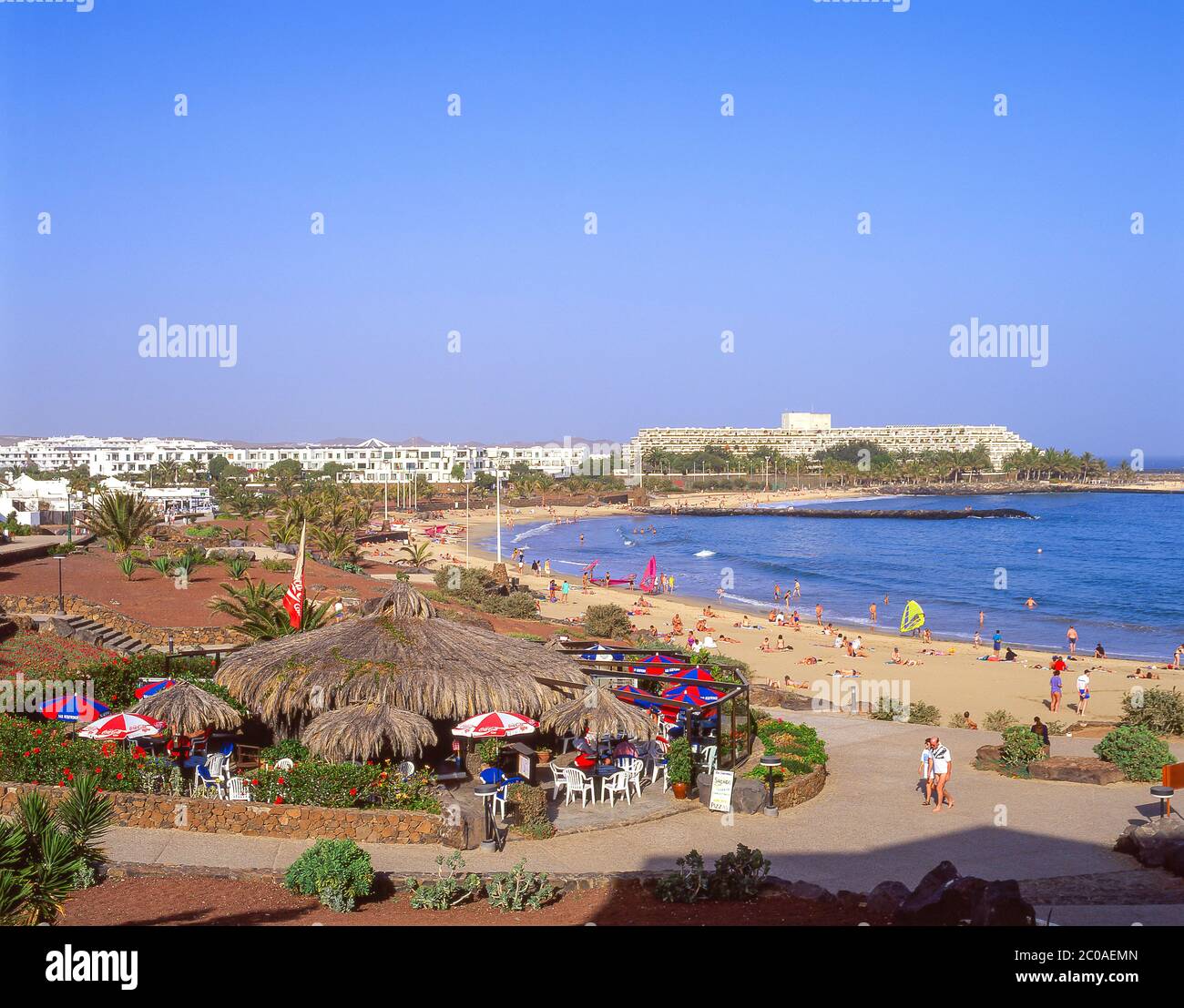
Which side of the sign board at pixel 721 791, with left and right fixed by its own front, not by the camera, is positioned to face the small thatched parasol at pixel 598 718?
right

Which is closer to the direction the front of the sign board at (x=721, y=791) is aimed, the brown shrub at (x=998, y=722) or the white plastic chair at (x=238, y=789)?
the white plastic chair

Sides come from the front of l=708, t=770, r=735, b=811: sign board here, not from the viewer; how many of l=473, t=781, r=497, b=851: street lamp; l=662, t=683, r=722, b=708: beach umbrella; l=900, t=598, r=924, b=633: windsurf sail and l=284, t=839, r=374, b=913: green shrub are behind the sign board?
2

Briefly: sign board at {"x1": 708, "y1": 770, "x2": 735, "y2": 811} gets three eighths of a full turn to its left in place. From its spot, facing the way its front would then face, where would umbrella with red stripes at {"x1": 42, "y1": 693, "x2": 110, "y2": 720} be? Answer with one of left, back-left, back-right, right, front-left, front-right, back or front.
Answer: back-left

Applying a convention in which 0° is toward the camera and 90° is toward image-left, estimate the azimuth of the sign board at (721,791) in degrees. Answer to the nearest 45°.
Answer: approximately 0°

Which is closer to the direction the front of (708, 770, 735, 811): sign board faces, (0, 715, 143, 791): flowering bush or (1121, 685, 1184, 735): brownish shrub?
the flowering bush

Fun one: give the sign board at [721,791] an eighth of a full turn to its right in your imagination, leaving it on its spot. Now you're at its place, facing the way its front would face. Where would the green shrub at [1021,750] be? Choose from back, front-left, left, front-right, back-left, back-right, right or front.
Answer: back

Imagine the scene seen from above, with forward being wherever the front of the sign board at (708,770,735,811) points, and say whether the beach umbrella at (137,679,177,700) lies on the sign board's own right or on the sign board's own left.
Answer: on the sign board's own right

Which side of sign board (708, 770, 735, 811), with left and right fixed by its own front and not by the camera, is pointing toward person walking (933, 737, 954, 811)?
left

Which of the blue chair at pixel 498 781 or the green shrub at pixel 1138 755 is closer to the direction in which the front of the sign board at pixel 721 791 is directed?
the blue chair

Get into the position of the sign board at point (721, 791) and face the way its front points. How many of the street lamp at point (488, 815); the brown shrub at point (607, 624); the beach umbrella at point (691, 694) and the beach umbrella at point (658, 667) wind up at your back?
3

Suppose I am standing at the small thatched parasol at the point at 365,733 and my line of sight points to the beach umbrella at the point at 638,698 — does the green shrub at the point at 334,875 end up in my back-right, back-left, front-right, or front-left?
back-right

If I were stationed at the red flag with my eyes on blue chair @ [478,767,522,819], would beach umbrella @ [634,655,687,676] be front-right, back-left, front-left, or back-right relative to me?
front-left

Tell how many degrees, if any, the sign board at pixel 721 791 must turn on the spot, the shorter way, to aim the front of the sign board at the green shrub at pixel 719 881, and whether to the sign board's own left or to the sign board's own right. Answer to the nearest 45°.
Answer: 0° — it already faces it

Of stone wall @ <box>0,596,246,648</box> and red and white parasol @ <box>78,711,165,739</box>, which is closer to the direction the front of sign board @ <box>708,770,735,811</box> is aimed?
the red and white parasol

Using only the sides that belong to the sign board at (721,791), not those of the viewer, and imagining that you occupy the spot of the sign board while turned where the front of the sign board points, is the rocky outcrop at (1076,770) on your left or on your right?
on your left
